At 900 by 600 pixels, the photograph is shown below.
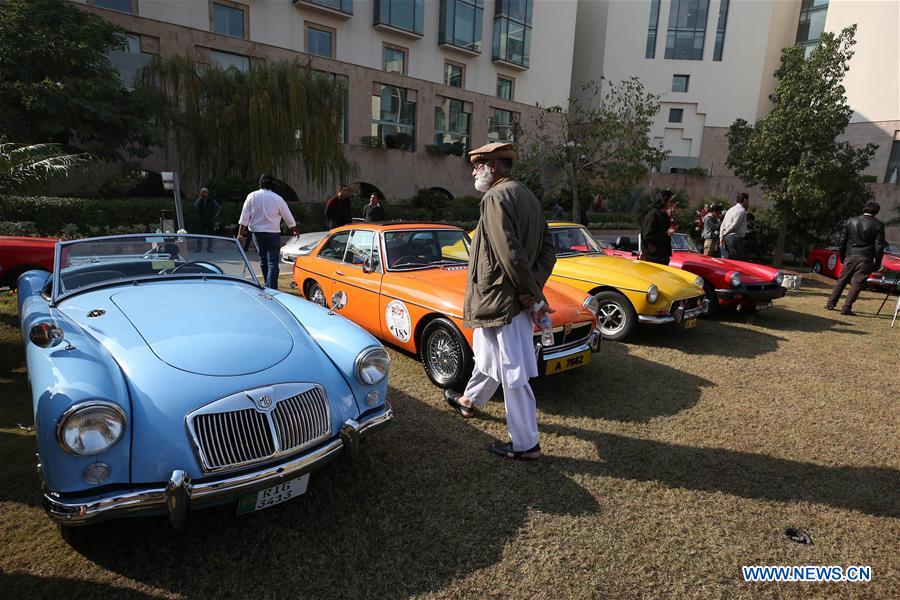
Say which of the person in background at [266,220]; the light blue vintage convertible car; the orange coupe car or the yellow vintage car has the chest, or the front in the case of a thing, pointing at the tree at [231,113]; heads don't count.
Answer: the person in background

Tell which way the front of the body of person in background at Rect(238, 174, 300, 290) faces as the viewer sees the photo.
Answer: away from the camera

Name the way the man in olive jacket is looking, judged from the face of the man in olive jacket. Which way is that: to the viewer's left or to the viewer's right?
to the viewer's left

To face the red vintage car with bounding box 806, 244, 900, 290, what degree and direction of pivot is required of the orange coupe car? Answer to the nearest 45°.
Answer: approximately 90° to its left

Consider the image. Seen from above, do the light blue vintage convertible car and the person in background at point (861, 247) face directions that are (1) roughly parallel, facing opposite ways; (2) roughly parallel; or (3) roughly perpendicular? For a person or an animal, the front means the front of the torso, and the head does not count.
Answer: roughly perpendicular

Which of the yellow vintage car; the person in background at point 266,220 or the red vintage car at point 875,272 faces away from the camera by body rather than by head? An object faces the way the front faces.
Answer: the person in background

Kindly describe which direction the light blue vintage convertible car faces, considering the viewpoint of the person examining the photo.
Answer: facing the viewer and to the right of the viewer

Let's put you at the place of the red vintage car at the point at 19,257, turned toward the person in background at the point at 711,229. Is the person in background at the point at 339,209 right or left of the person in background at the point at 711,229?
left

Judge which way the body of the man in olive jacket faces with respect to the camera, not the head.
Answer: to the viewer's left

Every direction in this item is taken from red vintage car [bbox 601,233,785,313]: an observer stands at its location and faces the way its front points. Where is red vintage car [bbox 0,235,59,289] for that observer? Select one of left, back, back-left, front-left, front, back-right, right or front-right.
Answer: right

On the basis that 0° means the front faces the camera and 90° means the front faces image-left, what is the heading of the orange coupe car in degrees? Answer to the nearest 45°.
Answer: approximately 315°
